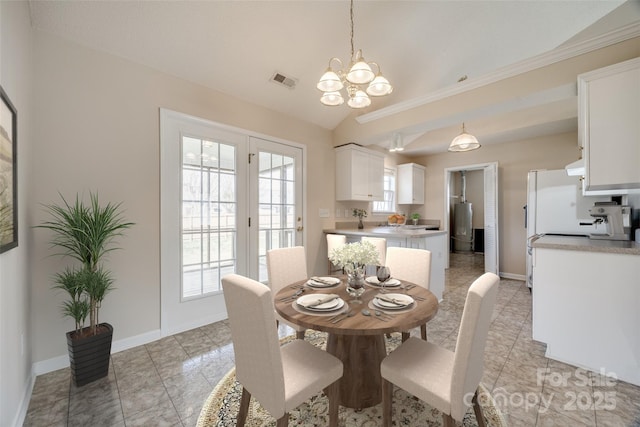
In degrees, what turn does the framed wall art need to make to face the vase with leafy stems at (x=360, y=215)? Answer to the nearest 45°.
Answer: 0° — it already faces it

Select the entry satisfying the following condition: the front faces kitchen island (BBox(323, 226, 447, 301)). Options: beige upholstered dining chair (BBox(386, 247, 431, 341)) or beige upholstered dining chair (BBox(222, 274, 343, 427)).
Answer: beige upholstered dining chair (BBox(222, 274, 343, 427))

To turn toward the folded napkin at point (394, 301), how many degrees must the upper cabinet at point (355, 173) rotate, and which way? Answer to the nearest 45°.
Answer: approximately 45° to its right

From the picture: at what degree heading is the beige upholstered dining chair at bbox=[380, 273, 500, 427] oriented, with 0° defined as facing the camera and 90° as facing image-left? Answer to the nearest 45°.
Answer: approximately 135°

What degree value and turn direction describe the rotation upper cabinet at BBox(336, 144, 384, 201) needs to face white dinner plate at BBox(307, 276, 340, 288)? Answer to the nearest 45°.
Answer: approximately 45° to its right

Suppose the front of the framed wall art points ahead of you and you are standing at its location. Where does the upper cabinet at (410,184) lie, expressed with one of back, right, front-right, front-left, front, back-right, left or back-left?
front

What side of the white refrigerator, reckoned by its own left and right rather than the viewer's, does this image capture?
left

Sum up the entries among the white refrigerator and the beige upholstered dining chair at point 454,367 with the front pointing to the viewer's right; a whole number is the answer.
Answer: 0

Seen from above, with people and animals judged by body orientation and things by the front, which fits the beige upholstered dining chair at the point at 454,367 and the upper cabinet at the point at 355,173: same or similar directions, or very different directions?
very different directions

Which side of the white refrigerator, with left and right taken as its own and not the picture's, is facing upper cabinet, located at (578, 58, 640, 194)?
left

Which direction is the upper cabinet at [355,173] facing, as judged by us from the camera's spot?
facing the viewer and to the right of the viewer

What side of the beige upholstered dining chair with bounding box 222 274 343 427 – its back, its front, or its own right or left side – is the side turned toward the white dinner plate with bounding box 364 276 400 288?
front

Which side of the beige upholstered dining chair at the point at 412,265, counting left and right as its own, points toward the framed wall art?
front
